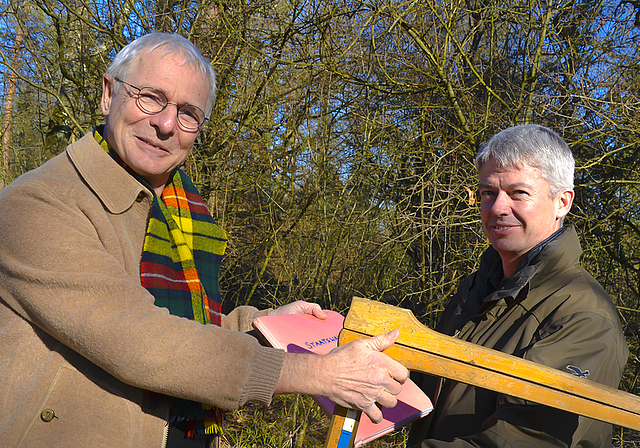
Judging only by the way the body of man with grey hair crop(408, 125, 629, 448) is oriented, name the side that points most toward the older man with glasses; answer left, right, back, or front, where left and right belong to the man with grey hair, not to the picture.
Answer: front

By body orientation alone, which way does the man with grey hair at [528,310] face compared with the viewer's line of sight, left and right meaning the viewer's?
facing the viewer and to the left of the viewer
